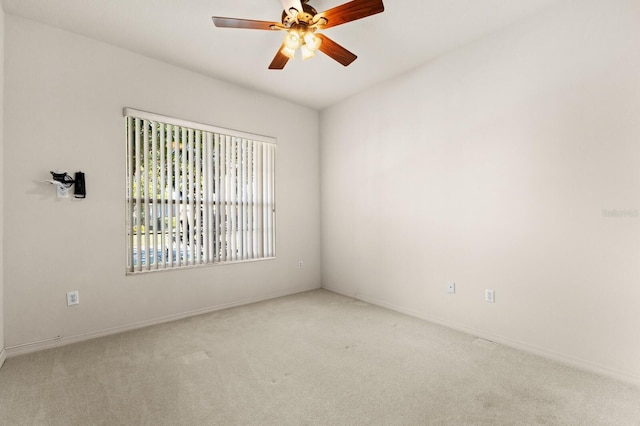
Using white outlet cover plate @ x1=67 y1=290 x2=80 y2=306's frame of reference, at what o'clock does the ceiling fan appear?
The ceiling fan is roughly at 11 o'clock from the white outlet cover plate.

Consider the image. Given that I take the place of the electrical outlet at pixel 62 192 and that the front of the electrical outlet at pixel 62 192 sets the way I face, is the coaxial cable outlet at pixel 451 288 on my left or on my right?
on my left

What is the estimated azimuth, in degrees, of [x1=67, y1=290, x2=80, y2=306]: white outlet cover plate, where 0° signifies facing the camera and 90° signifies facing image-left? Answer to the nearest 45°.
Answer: approximately 0°

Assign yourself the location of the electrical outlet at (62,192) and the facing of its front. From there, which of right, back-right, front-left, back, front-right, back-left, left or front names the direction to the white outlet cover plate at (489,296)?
front-left

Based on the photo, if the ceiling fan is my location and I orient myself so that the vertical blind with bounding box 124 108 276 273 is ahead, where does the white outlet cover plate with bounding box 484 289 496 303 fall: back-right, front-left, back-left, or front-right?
back-right

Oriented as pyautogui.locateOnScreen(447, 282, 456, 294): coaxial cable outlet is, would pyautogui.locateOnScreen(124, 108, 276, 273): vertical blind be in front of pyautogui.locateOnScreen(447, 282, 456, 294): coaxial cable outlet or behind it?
in front

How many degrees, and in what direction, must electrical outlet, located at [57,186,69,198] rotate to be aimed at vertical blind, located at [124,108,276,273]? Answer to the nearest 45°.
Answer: approximately 90° to its left
